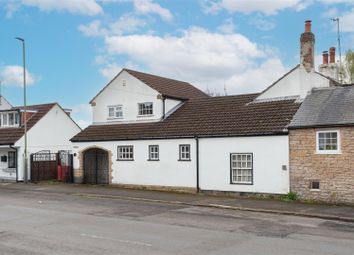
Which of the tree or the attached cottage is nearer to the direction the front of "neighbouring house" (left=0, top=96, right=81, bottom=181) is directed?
the attached cottage

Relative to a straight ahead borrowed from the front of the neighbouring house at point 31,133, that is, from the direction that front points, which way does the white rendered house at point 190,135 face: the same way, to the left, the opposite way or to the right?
the same way

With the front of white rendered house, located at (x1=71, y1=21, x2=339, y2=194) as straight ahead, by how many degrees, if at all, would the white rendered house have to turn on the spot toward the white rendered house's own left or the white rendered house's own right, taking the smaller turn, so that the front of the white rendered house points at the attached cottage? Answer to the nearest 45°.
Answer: approximately 90° to the white rendered house's own left

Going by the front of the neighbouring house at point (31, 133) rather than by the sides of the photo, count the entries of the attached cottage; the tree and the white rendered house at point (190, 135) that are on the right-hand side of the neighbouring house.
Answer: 0

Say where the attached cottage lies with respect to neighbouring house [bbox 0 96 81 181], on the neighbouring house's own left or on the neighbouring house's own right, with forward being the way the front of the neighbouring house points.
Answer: on the neighbouring house's own left

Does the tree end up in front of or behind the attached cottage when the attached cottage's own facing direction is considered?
behind

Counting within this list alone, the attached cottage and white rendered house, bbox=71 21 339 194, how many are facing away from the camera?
0

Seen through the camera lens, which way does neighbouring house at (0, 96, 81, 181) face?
facing the viewer and to the left of the viewer

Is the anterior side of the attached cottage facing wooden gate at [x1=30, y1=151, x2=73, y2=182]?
no

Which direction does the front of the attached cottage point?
toward the camera

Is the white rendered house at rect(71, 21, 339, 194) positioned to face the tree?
no

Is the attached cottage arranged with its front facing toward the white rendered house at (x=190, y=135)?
no

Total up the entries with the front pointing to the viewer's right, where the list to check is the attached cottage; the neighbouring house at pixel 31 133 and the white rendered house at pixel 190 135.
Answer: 0

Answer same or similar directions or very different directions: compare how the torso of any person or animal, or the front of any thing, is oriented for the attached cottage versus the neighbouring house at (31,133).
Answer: same or similar directions

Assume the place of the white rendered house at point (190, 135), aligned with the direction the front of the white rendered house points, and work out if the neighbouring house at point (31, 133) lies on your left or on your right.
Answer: on your right
